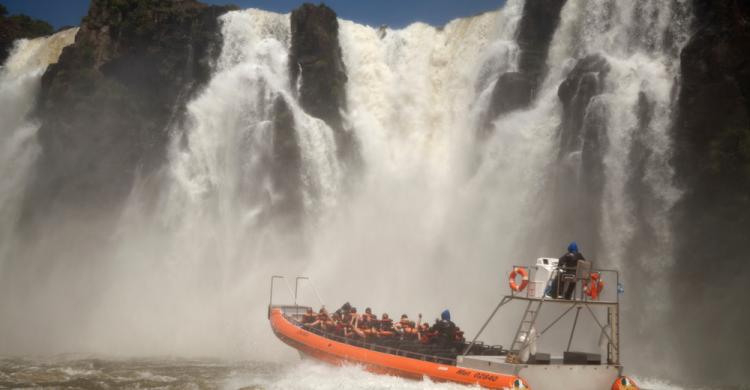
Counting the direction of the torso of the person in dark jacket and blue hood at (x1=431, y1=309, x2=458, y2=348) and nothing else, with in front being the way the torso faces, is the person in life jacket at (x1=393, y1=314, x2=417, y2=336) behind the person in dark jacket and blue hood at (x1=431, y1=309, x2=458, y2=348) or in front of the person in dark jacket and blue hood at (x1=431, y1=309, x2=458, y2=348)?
in front

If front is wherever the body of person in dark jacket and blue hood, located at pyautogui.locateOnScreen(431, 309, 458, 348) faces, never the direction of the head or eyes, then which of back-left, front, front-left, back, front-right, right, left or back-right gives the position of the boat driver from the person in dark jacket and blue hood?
back

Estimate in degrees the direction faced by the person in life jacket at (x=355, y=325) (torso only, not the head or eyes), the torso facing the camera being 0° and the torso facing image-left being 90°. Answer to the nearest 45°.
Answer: approximately 135°

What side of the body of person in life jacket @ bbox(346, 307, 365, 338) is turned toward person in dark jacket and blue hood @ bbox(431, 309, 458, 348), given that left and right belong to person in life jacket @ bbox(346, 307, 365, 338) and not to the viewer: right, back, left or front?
back

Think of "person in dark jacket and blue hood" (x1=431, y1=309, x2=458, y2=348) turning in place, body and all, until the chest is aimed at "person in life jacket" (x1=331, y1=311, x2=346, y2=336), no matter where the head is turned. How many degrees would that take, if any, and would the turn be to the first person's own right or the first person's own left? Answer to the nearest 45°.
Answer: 0° — they already face them

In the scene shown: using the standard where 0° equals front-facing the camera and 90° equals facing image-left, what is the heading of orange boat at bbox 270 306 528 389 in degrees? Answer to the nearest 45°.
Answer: approximately 90°

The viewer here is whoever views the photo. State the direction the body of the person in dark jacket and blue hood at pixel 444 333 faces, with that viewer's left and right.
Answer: facing away from the viewer and to the left of the viewer
